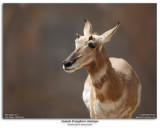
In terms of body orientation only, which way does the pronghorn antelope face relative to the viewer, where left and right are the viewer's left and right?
facing the viewer and to the left of the viewer
